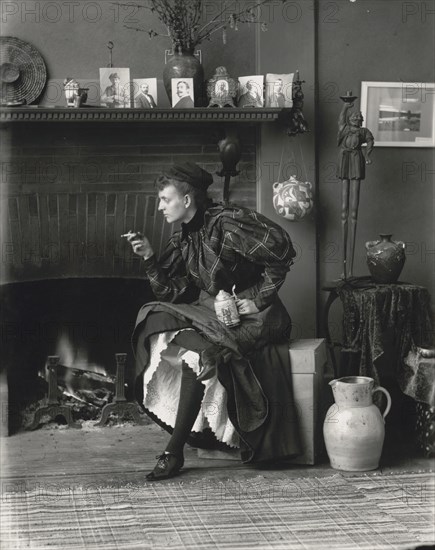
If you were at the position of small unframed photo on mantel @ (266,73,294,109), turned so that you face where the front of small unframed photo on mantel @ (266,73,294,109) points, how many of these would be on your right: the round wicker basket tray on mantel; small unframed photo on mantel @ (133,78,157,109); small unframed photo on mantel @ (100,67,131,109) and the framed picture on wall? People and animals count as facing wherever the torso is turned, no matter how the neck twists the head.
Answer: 3

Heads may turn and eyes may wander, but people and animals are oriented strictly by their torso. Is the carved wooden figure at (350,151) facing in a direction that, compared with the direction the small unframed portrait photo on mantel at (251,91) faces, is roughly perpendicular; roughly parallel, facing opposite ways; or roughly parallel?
roughly parallel

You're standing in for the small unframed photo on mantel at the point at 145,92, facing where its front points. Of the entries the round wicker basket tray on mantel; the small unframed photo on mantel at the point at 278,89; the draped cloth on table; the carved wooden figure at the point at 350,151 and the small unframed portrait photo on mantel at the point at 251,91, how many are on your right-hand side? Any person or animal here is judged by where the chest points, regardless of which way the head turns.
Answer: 1

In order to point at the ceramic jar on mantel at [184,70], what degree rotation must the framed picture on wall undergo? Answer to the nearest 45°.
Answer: approximately 45° to its right

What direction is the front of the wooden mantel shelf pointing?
toward the camera

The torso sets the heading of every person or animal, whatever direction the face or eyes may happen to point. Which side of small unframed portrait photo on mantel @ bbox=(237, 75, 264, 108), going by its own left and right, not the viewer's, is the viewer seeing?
front

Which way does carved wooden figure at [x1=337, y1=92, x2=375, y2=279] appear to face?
toward the camera

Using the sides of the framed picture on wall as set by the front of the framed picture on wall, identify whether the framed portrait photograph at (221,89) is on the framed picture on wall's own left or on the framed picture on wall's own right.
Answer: on the framed picture on wall's own right

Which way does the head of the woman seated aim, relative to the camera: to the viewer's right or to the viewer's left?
to the viewer's left
